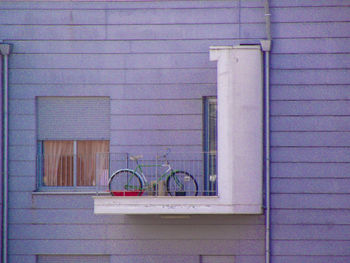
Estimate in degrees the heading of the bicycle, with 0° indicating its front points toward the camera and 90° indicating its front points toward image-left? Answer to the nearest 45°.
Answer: approximately 270°

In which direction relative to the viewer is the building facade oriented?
toward the camera
